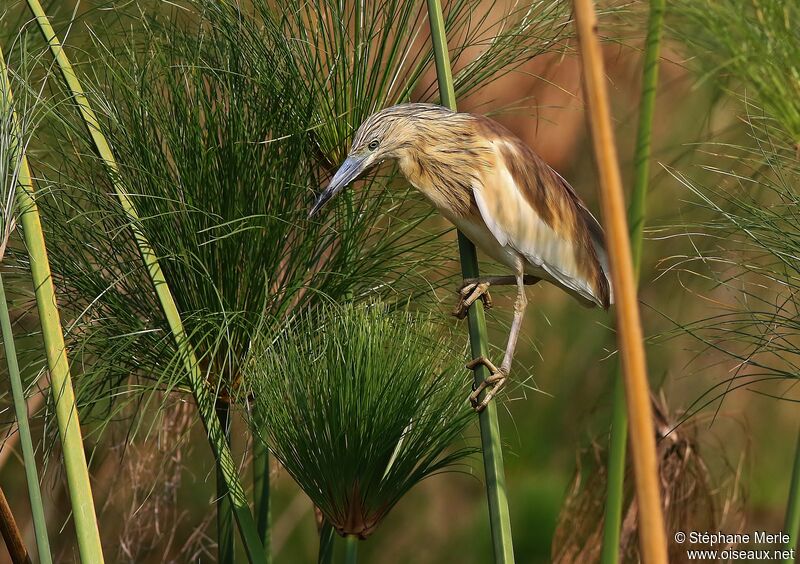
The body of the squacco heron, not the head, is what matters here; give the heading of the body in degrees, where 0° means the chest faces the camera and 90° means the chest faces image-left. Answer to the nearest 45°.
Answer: approximately 90°
